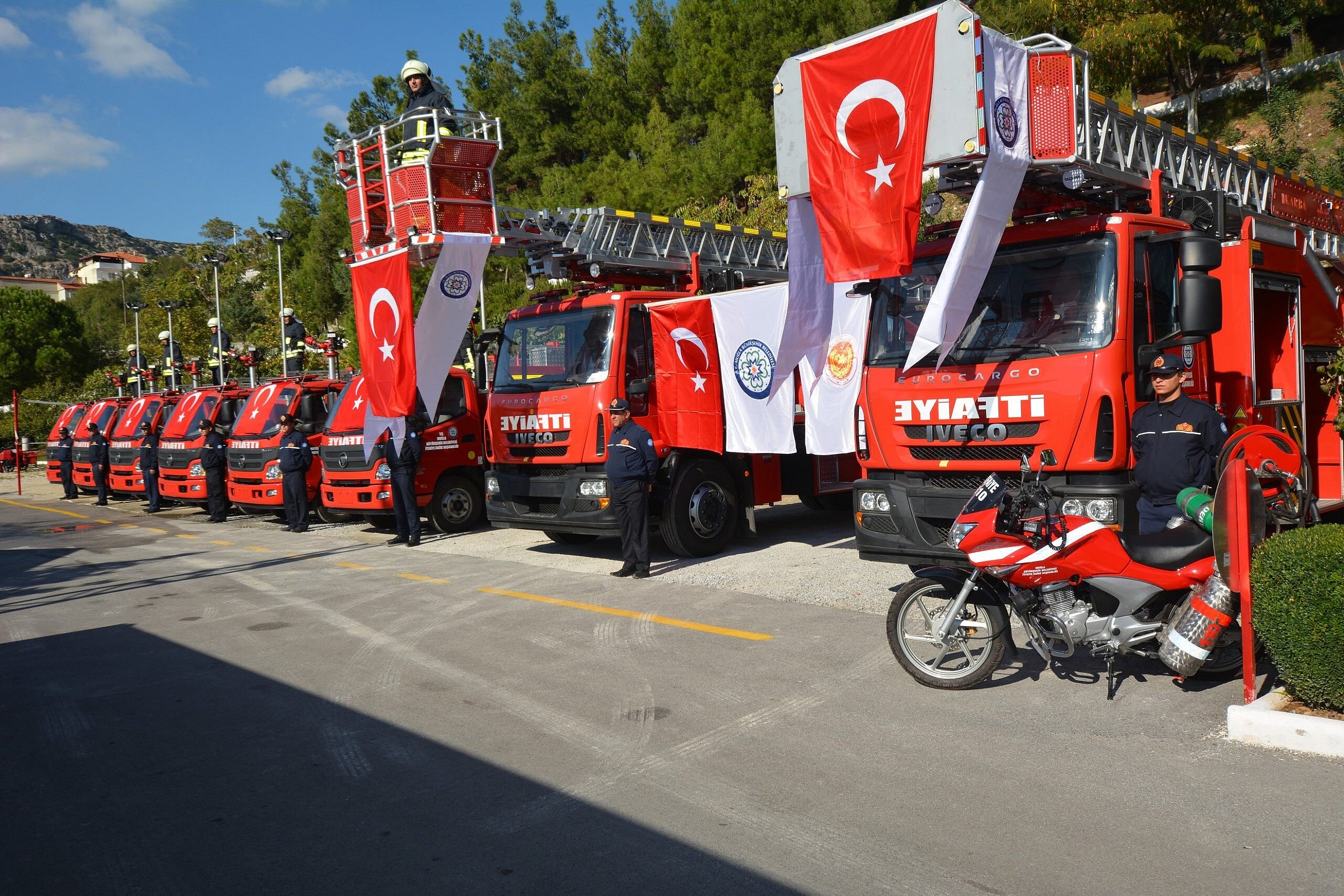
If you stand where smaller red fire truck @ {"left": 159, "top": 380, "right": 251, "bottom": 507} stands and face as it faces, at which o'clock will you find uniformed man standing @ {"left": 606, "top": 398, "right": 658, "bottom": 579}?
The uniformed man standing is roughly at 10 o'clock from the smaller red fire truck.

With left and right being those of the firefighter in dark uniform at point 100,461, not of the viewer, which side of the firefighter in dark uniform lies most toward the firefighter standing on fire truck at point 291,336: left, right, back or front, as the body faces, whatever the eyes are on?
left

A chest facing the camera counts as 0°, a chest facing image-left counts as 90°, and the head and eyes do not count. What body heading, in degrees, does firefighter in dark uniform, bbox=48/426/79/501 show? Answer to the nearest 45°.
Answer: approximately 45°

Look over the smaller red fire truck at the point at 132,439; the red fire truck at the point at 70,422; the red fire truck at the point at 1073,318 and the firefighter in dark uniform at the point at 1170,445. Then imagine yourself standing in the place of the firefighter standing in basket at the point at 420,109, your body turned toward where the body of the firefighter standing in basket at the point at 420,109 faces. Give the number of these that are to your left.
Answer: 2

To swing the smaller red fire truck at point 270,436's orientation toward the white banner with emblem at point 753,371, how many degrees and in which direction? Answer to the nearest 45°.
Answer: approximately 90° to its left
